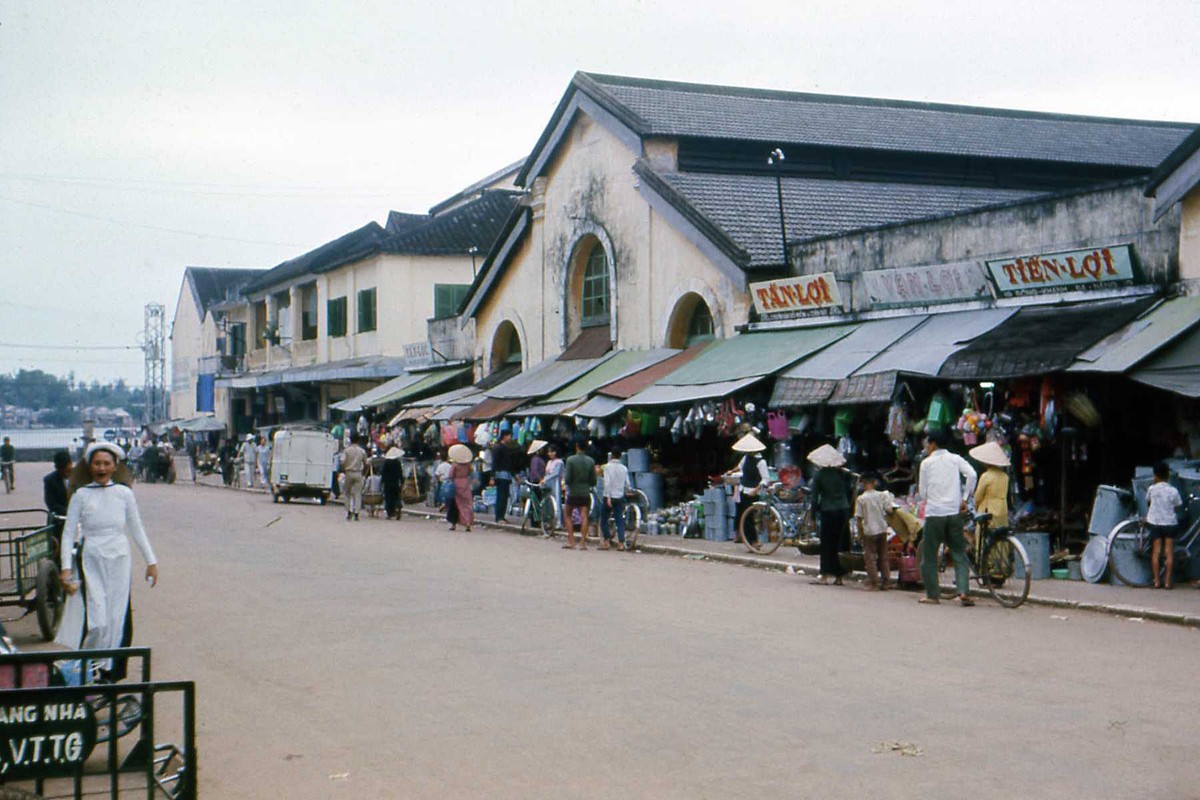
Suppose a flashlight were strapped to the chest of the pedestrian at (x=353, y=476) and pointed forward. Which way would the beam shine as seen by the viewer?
away from the camera

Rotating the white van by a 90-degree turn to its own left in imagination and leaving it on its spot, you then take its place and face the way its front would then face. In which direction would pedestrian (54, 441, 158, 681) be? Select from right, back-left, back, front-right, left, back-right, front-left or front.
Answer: left

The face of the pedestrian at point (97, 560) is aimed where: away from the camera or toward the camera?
toward the camera

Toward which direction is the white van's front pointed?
away from the camera

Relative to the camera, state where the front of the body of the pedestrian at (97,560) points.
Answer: toward the camera

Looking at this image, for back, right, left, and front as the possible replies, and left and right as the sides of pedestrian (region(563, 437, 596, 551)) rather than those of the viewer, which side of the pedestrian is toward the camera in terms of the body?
back

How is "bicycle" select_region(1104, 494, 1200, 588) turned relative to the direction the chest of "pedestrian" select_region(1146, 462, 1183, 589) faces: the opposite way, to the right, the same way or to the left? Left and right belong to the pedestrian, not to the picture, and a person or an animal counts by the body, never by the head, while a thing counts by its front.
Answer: to the right
